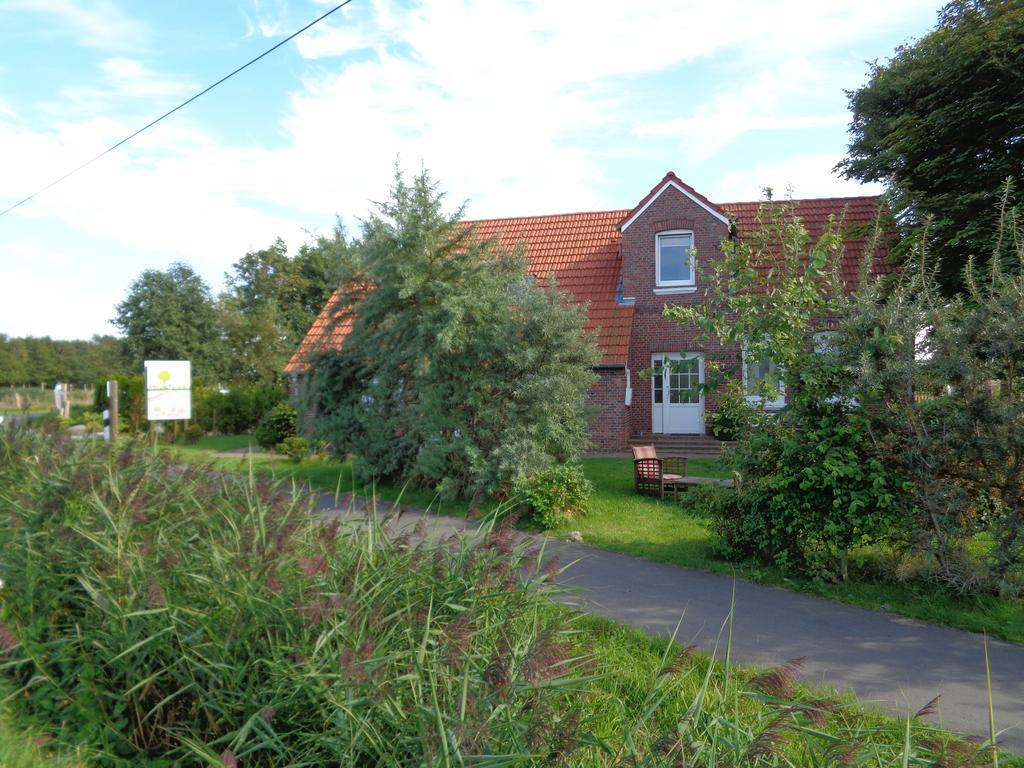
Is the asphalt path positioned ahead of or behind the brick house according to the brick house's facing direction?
ahead

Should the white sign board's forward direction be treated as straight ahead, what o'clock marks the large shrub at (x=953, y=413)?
The large shrub is roughly at 11 o'clock from the white sign board.

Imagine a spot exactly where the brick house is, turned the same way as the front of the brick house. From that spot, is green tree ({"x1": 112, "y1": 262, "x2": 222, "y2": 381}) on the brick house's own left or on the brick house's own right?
on the brick house's own right

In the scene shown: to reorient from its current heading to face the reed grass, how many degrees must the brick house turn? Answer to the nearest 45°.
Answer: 0° — it already faces it

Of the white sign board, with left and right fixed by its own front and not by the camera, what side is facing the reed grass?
front

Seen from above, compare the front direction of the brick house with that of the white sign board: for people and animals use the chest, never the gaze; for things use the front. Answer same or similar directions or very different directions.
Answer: same or similar directions

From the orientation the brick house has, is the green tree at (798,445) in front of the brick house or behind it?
in front

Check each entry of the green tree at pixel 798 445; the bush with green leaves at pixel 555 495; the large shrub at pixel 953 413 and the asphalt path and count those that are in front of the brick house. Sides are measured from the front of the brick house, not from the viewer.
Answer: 4

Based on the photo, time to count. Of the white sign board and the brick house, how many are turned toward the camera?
2

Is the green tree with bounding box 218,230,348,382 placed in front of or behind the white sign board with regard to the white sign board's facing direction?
behind

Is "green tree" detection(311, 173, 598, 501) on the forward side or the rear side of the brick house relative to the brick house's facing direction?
on the forward side

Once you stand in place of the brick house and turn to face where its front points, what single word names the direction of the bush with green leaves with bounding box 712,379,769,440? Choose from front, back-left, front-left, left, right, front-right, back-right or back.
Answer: front

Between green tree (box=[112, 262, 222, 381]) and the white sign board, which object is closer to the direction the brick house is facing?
the white sign board

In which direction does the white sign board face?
toward the camera

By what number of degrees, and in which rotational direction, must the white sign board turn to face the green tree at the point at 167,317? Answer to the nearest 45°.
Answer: approximately 180°

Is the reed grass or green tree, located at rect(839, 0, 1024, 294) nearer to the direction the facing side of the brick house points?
the reed grass

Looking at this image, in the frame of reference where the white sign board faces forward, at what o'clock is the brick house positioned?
The brick house is roughly at 9 o'clock from the white sign board.

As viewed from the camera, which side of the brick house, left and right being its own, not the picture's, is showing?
front
